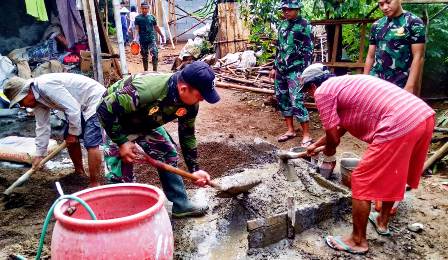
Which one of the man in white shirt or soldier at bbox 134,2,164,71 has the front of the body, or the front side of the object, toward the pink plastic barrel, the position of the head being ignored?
the soldier

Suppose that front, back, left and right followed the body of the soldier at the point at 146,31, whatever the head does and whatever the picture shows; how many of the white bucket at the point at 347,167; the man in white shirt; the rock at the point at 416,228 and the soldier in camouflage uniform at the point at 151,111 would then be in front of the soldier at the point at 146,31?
4

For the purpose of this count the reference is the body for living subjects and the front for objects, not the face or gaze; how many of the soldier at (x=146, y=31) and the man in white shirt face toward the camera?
1

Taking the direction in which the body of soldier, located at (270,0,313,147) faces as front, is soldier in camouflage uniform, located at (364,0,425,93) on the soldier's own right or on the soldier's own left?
on the soldier's own left

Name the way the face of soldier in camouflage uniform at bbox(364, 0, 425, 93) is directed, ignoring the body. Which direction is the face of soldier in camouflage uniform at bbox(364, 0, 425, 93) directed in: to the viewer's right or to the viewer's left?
to the viewer's left

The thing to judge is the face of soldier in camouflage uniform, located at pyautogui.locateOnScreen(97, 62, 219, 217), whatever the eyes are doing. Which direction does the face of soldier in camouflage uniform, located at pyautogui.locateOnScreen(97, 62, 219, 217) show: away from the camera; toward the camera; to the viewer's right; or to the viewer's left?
to the viewer's right

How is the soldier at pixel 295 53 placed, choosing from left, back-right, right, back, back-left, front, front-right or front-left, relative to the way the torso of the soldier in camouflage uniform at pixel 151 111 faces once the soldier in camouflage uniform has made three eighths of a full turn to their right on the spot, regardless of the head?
back-right
